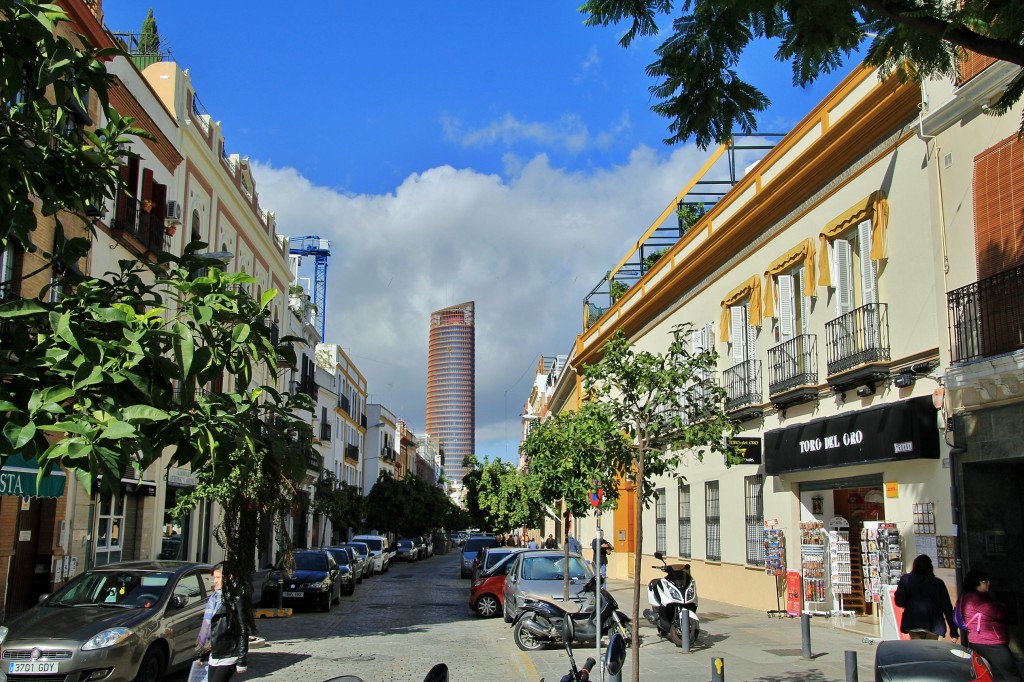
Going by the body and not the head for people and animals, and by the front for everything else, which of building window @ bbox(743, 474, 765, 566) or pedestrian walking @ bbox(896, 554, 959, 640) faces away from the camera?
the pedestrian walking

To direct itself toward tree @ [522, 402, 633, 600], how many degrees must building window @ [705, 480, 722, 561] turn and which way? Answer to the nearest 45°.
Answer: approximately 45° to its left

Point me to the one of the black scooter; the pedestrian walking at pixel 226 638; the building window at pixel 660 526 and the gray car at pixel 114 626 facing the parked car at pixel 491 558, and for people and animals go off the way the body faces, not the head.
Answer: the building window

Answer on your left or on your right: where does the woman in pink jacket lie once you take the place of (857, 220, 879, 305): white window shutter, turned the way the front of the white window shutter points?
on your left

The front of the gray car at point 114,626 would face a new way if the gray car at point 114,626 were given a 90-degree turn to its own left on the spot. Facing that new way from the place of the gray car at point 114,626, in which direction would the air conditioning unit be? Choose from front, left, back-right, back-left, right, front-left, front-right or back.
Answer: back-left

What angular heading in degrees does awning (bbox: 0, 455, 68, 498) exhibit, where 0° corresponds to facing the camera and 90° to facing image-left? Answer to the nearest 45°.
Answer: approximately 315°

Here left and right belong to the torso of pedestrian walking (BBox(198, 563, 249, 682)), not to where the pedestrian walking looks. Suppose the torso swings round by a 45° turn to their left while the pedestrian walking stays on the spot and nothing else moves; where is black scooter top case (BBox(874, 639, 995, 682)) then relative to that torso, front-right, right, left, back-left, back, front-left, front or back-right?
front-left

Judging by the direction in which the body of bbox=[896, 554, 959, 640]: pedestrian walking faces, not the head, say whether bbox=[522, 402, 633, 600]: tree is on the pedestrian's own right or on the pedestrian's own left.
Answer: on the pedestrian's own left

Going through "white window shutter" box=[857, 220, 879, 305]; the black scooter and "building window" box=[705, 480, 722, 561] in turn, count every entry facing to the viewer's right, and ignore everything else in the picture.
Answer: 1

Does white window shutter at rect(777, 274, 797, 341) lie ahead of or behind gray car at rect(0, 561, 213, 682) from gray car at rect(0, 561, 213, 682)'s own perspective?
behind

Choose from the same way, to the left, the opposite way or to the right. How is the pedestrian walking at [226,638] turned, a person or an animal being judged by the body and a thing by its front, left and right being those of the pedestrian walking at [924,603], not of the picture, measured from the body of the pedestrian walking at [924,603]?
the opposite way

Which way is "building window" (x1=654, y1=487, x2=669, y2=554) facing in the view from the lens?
facing the viewer and to the left of the viewer

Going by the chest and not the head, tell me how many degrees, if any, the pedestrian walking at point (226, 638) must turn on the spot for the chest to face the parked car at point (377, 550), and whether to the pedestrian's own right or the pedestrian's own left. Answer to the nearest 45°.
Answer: approximately 135° to the pedestrian's own right

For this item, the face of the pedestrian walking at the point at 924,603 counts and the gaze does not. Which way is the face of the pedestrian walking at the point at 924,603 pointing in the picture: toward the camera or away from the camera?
away from the camera

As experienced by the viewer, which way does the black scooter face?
facing to the right of the viewer
